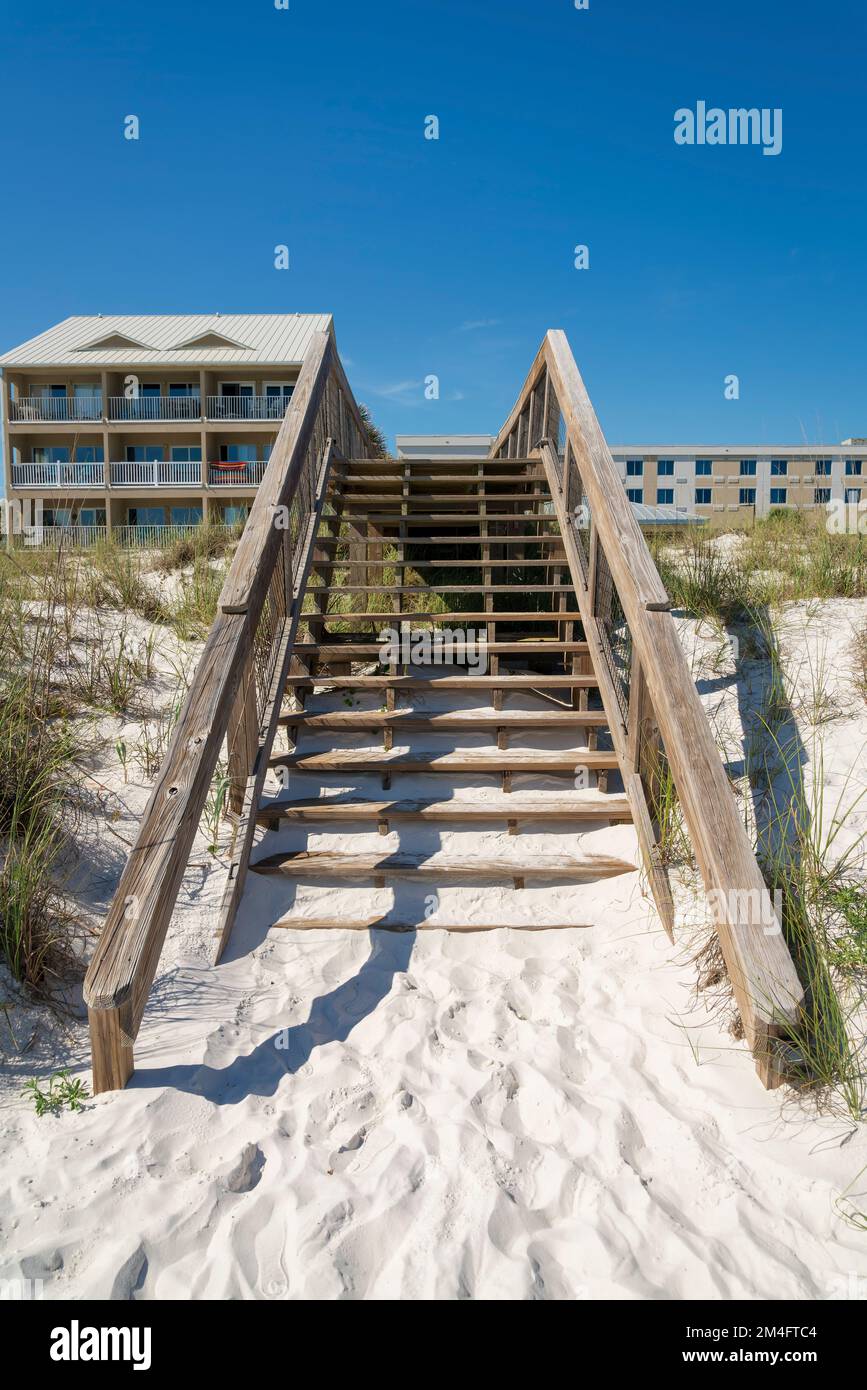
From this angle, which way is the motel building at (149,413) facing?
toward the camera

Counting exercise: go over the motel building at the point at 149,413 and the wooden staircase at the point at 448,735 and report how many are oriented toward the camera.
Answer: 2

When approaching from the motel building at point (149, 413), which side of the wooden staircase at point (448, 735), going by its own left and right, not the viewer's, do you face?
back

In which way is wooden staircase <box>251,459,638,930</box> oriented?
toward the camera

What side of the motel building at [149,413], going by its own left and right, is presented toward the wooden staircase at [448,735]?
front
